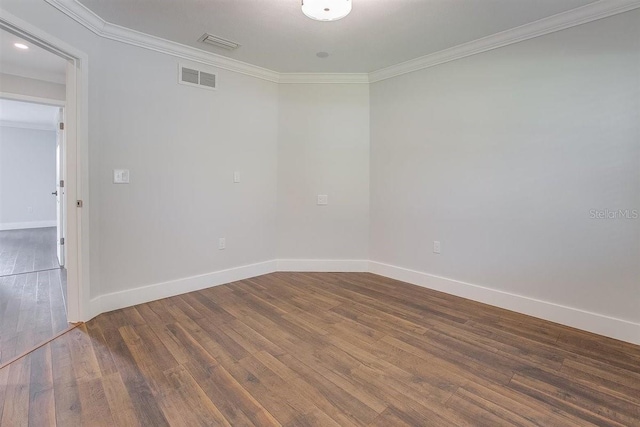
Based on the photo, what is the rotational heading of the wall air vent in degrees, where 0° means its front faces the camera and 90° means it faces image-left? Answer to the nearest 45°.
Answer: approximately 315°
